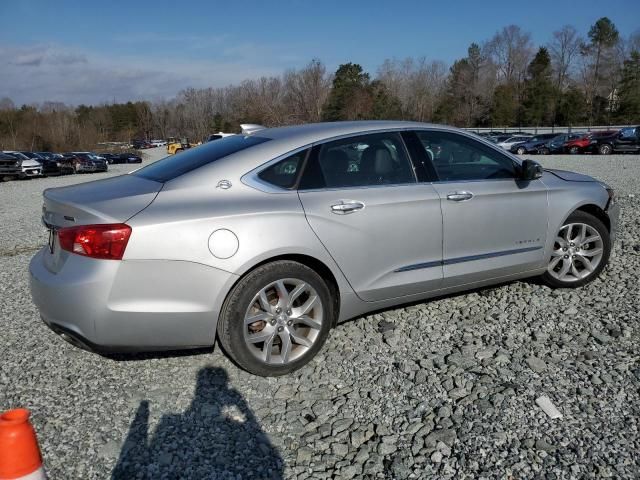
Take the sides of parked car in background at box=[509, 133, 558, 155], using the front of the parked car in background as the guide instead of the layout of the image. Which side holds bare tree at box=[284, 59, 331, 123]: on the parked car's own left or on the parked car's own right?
on the parked car's own right

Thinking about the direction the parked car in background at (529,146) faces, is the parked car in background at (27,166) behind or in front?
in front

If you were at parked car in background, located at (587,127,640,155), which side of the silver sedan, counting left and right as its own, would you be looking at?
front

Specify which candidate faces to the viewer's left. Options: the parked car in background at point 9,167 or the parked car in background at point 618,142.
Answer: the parked car in background at point 618,142

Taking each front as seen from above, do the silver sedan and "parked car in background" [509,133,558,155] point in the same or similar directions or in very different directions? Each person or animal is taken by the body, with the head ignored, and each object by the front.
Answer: very different directions

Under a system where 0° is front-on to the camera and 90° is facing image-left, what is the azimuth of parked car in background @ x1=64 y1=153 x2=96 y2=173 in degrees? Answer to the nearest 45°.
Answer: approximately 315°

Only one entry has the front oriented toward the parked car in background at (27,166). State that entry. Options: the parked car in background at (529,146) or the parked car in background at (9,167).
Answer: the parked car in background at (529,146)

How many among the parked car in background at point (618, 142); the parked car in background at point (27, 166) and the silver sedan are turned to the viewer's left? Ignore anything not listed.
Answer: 1

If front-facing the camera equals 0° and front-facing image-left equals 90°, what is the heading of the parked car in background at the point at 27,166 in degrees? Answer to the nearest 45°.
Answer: approximately 315°

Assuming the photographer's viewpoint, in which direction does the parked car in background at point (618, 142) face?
facing to the left of the viewer

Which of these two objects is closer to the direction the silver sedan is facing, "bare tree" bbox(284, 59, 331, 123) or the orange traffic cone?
the bare tree

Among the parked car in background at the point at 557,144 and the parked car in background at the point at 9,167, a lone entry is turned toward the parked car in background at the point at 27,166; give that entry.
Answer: the parked car in background at the point at 557,144

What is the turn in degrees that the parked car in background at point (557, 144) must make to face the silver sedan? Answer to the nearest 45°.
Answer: approximately 45° to its left
